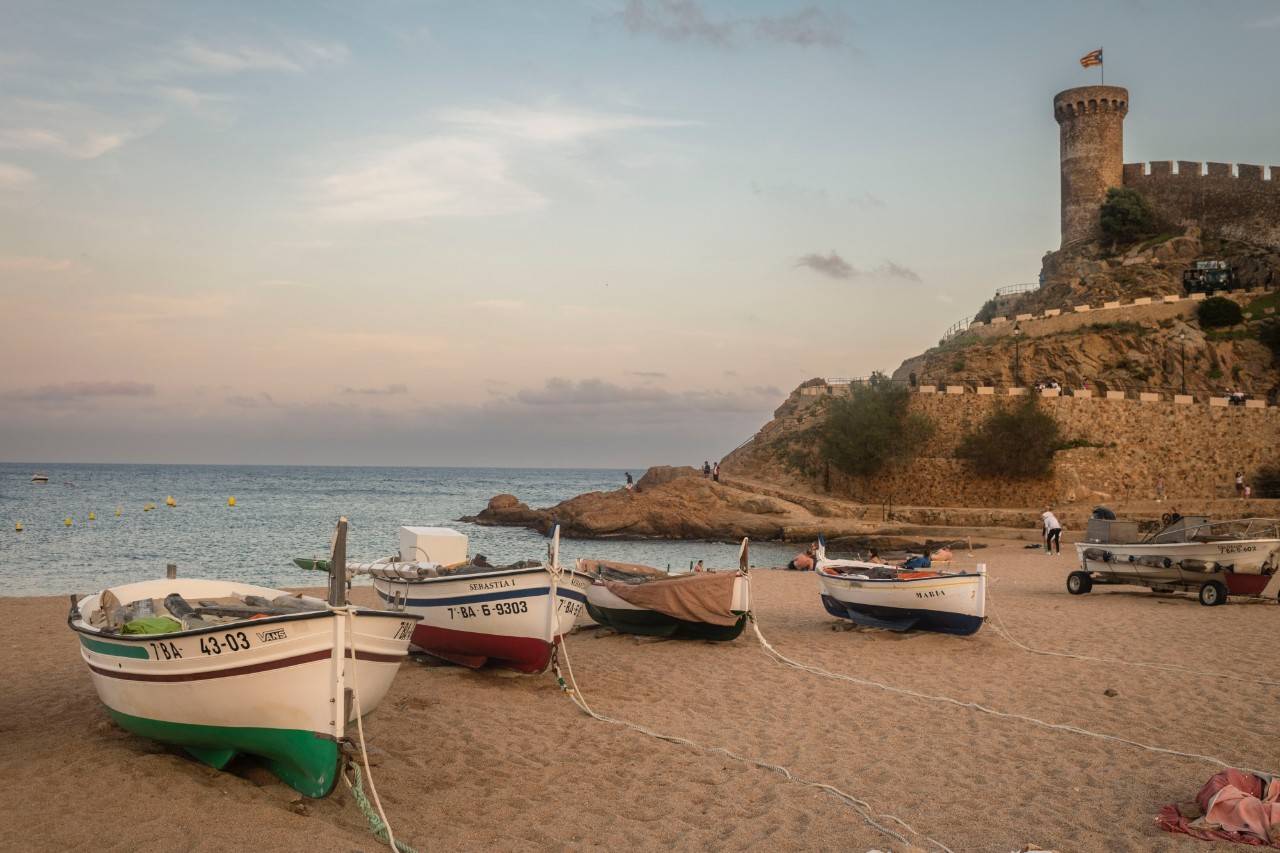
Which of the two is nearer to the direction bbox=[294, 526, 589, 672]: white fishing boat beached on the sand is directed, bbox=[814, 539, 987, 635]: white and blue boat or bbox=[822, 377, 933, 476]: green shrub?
the white and blue boat

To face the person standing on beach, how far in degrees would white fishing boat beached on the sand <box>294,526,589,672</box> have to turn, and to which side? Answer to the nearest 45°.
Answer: approximately 90° to its left

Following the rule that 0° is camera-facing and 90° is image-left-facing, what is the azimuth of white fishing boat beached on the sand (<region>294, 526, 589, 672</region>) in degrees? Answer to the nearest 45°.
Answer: approximately 315°

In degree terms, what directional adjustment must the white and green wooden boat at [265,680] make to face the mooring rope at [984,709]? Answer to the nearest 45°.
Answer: approximately 45° to its left

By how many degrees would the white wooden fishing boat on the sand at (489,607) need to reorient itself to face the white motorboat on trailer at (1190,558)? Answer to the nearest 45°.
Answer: approximately 45° to its left

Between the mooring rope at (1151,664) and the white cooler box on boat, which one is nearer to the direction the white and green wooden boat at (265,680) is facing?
the mooring rope

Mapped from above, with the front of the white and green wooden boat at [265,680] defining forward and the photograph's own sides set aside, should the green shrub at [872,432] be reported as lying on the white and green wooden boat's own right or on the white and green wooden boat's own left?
on the white and green wooden boat's own left

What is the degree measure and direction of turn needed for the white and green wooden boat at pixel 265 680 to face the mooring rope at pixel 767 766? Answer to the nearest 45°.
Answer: approximately 45° to its left

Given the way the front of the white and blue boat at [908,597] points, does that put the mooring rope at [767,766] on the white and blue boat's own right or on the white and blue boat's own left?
on the white and blue boat's own right

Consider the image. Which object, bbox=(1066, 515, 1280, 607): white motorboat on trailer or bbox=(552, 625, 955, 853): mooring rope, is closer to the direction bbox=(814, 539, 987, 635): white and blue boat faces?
the mooring rope

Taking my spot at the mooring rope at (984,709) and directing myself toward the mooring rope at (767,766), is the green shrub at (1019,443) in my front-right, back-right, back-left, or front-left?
back-right
